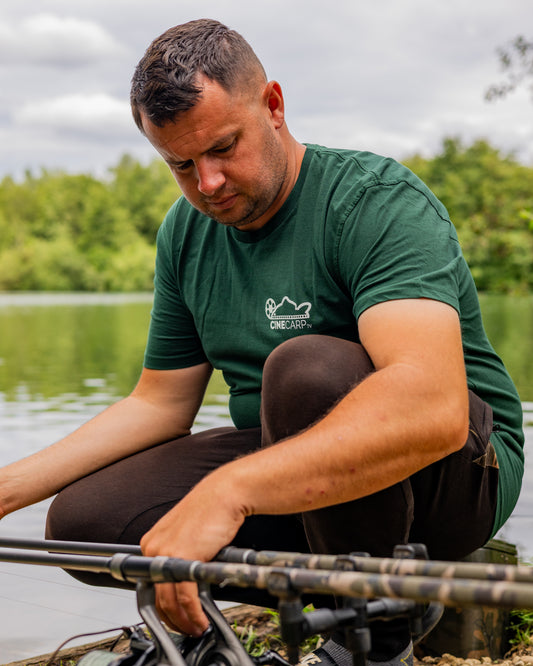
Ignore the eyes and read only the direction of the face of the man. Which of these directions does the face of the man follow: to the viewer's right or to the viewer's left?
to the viewer's left

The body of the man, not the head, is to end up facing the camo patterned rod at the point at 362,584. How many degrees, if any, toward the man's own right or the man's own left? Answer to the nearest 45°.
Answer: approximately 45° to the man's own left

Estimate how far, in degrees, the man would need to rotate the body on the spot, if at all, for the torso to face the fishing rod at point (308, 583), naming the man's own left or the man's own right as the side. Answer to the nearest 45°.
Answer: approximately 45° to the man's own left

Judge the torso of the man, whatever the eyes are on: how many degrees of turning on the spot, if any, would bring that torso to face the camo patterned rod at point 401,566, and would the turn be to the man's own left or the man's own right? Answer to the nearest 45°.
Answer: approximately 45° to the man's own left
